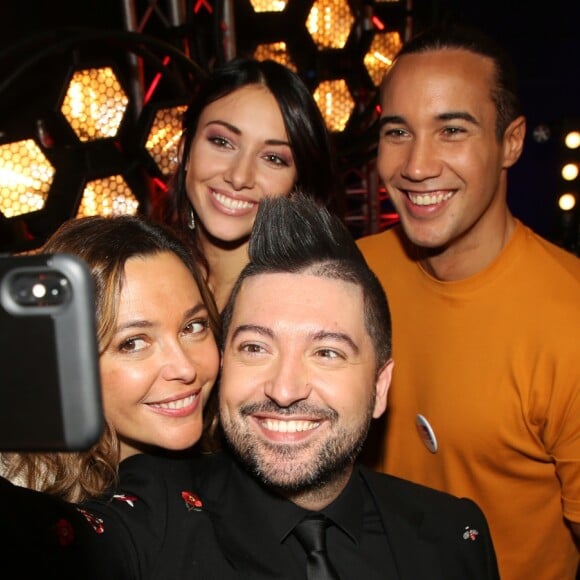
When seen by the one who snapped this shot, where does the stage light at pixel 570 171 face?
facing the viewer

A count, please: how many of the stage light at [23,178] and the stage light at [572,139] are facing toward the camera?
2

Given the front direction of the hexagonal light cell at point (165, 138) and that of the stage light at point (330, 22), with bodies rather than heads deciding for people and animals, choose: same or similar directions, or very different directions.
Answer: same or similar directions

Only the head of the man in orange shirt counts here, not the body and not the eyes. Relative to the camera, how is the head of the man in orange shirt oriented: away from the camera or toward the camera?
toward the camera

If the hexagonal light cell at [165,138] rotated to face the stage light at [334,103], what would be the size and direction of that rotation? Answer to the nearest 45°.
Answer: approximately 135° to its left

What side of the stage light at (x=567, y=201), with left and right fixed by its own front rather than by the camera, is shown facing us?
front

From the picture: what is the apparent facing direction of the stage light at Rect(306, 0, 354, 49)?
toward the camera

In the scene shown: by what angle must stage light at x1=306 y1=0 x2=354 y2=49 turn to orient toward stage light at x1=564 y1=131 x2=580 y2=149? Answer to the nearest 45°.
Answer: approximately 135° to its left

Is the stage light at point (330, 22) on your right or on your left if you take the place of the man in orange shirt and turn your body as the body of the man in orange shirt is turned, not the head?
on your right
